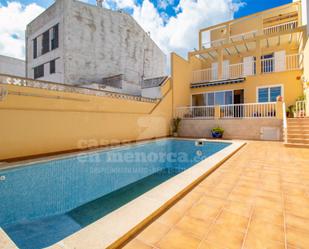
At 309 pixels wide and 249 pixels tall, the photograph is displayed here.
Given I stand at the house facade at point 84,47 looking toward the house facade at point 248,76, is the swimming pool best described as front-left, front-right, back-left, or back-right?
front-right

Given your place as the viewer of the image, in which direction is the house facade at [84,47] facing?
facing the viewer and to the left of the viewer

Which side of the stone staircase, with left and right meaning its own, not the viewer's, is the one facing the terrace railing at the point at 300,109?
back

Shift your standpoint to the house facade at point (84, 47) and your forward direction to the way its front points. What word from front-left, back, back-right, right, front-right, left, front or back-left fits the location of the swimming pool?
front-left

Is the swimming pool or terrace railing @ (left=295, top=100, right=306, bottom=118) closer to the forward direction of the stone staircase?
the swimming pool

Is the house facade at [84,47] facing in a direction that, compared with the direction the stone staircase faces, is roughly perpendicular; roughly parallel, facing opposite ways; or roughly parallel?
roughly parallel

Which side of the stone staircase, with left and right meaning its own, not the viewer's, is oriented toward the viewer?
front

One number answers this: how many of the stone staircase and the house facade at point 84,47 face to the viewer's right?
0

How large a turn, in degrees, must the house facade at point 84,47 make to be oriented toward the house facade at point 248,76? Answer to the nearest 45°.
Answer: approximately 90° to its left
